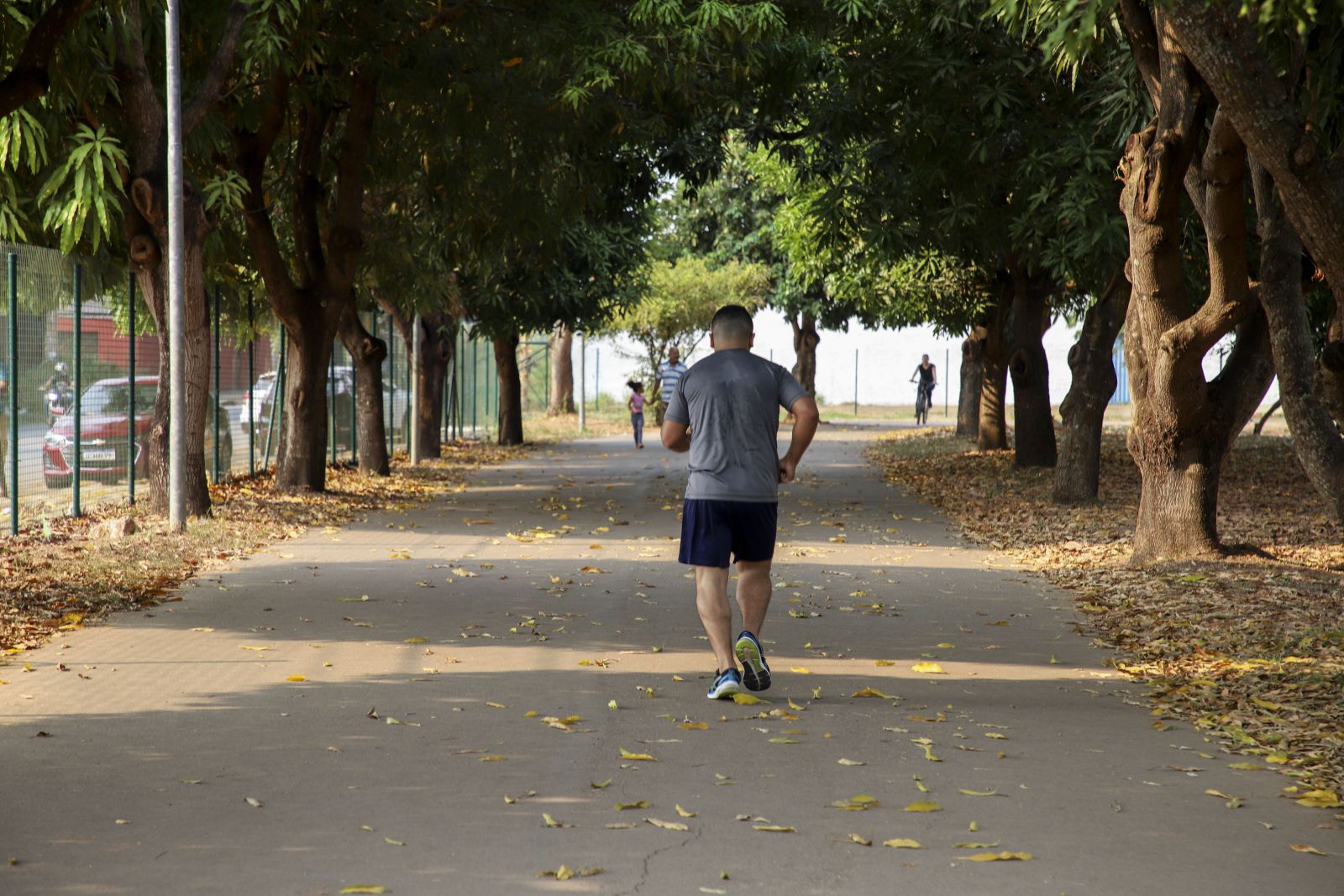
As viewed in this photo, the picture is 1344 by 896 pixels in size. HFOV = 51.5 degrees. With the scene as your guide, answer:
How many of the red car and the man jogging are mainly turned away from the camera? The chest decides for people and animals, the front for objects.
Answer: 1

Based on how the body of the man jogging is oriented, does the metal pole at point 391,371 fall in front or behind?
in front

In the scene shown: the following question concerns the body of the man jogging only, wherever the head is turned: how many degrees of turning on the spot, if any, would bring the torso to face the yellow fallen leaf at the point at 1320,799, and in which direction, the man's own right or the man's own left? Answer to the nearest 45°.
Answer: approximately 135° to the man's own right

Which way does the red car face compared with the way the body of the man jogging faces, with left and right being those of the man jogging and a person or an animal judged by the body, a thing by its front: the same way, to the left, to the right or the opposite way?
the opposite way

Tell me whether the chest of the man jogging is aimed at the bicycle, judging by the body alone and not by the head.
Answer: yes

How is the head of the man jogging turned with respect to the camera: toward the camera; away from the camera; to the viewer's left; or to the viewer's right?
away from the camera

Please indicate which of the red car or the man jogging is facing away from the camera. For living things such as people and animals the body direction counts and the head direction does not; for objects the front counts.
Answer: the man jogging

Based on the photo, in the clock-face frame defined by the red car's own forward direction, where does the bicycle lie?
The bicycle is roughly at 6 o'clock from the red car.

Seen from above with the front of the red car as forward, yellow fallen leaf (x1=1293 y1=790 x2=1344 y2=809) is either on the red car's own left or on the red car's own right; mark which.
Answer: on the red car's own left

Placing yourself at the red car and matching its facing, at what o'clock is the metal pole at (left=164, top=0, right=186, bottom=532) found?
The metal pole is roughly at 10 o'clock from the red car.

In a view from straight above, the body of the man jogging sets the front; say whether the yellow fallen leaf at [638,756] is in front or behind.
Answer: behind

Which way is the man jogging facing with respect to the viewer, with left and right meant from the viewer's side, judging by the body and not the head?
facing away from the viewer

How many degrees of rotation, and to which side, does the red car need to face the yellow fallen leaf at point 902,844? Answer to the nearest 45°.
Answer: approximately 45° to its left

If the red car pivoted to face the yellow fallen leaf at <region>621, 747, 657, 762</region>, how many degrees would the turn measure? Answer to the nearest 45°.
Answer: approximately 45° to its left

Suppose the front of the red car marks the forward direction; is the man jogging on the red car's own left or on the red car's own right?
on the red car's own left
